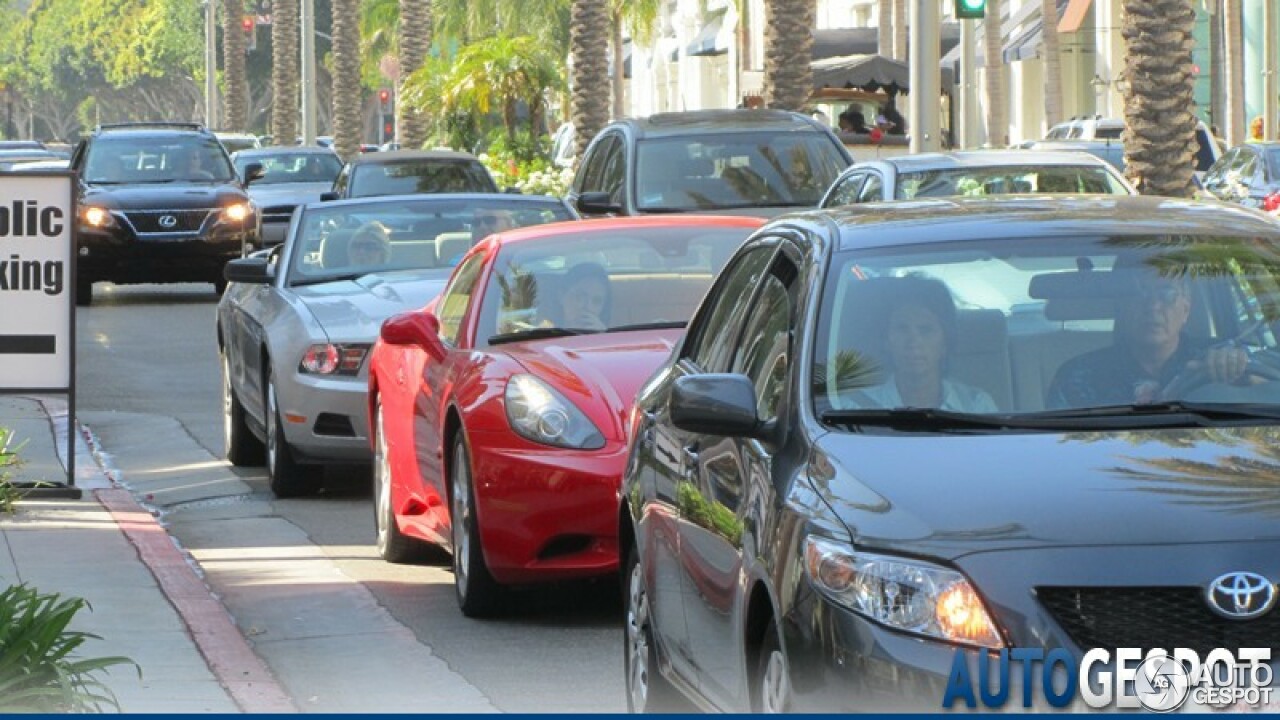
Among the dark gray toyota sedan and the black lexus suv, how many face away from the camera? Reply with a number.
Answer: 0

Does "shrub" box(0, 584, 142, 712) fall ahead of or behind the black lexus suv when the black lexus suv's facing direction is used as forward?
ahead

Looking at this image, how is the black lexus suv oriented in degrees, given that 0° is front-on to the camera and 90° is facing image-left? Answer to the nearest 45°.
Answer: approximately 0°

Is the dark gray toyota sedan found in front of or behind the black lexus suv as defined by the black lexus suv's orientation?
in front

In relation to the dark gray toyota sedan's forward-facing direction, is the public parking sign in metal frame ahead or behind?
behind

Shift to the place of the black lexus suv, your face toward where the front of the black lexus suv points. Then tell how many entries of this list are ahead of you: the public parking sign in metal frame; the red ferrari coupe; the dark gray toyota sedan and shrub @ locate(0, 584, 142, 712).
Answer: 4

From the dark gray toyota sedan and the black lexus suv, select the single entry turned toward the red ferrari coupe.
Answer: the black lexus suv

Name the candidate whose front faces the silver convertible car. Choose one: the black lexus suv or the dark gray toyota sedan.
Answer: the black lexus suv

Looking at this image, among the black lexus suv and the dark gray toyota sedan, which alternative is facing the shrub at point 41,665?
the black lexus suv

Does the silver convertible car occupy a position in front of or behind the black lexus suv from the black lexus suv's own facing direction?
in front

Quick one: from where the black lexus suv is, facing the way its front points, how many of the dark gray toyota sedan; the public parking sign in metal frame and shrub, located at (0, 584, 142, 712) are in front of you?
3

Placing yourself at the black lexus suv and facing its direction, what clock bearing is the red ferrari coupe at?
The red ferrari coupe is roughly at 12 o'clock from the black lexus suv.
